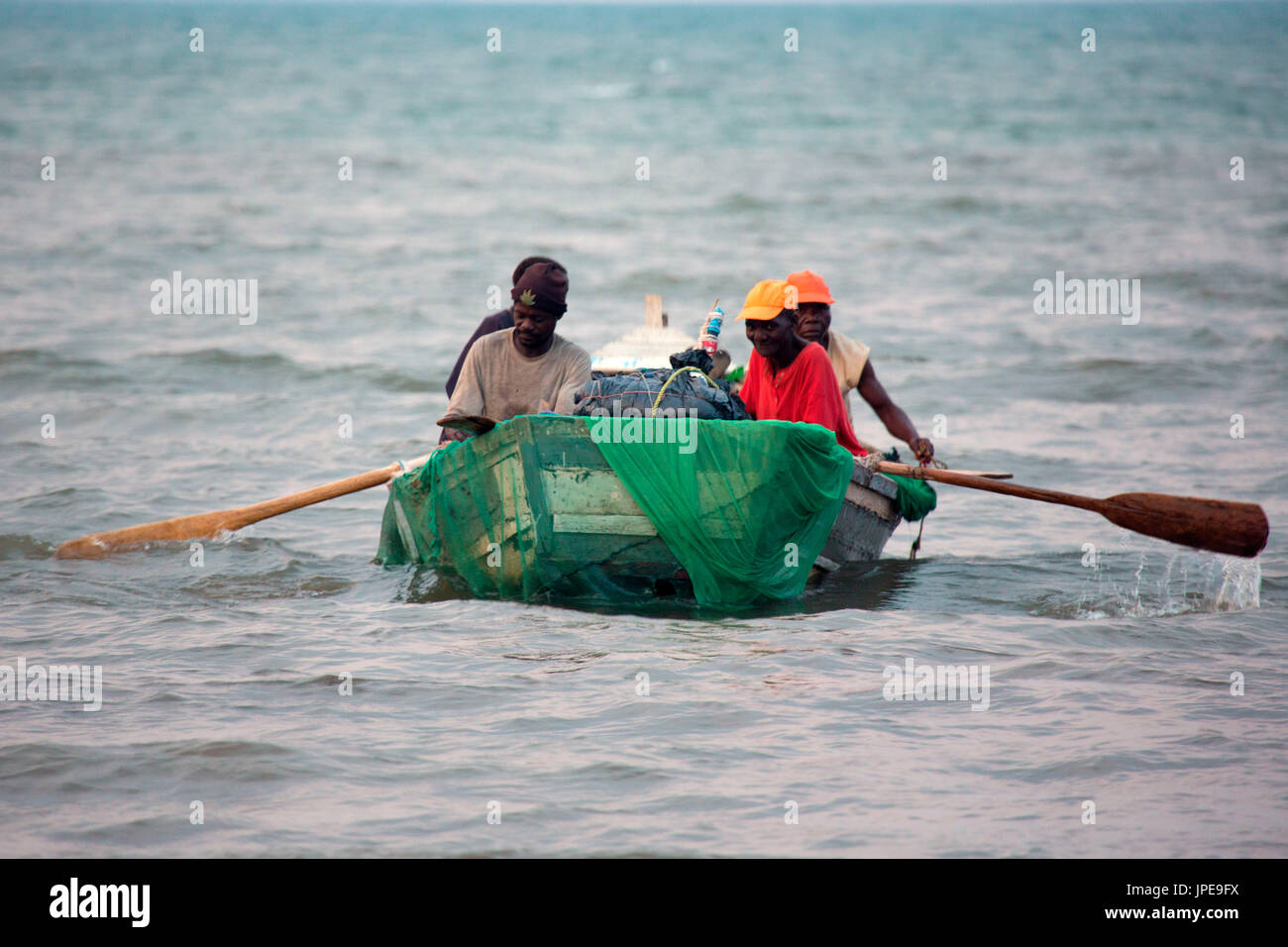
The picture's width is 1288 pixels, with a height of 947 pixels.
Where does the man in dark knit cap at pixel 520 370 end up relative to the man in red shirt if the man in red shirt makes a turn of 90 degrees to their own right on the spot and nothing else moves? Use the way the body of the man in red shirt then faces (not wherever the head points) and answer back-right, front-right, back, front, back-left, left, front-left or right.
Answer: front-left

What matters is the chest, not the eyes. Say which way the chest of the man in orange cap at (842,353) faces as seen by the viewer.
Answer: toward the camera

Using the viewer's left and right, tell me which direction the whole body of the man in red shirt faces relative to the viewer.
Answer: facing the viewer and to the left of the viewer

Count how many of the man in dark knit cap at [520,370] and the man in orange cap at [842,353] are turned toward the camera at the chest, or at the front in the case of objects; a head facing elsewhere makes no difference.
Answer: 2

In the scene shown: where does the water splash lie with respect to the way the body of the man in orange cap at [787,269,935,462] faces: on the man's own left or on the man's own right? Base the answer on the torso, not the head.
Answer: on the man's own left

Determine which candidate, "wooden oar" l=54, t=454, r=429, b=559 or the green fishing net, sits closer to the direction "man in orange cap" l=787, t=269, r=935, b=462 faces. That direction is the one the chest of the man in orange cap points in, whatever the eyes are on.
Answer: the green fishing net

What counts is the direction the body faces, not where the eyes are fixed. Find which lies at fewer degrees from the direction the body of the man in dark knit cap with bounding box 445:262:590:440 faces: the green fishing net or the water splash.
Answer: the green fishing net

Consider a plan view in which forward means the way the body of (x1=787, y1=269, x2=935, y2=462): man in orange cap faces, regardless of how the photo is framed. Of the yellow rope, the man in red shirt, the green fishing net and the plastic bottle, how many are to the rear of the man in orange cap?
0

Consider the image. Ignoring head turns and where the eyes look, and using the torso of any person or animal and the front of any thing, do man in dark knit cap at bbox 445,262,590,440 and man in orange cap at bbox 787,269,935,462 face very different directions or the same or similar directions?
same or similar directions

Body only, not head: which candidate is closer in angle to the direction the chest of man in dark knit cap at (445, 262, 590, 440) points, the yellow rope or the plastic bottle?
the yellow rope

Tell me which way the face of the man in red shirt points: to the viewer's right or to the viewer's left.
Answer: to the viewer's left

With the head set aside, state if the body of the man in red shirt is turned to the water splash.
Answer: no

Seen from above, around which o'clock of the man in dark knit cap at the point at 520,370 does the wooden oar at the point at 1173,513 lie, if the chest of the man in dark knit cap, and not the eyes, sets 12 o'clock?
The wooden oar is roughly at 9 o'clock from the man in dark knit cap.

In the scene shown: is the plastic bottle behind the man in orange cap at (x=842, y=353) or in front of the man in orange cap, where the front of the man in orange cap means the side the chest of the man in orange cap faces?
in front
